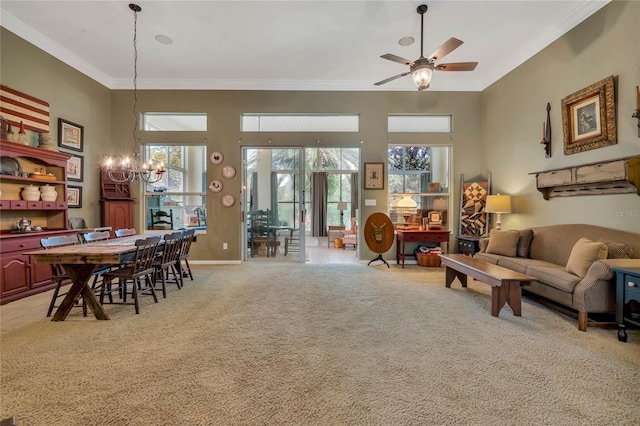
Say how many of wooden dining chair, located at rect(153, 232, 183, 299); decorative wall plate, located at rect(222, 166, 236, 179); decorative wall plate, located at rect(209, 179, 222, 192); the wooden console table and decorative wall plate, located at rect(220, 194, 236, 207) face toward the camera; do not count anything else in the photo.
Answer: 4

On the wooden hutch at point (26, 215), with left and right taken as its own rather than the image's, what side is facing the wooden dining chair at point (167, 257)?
front

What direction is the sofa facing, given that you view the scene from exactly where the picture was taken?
facing the viewer and to the left of the viewer

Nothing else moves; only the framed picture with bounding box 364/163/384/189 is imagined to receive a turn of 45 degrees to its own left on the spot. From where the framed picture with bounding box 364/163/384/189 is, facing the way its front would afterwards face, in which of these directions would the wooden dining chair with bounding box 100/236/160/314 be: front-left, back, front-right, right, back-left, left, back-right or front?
right

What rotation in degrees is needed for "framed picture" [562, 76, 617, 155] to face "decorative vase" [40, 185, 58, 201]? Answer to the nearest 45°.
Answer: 0° — it already faces it

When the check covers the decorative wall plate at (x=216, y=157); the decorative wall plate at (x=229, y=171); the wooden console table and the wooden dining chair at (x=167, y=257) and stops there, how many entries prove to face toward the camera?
3

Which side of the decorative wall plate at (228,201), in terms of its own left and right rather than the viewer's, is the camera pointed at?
front

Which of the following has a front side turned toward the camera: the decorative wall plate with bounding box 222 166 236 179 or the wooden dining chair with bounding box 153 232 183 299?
the decorative wall plate

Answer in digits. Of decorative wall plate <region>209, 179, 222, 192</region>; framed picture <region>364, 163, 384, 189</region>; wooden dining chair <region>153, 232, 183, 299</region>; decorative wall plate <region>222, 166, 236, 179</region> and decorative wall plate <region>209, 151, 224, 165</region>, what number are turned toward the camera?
4

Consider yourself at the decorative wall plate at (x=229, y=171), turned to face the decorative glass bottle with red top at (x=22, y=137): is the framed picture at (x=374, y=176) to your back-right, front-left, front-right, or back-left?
back-left

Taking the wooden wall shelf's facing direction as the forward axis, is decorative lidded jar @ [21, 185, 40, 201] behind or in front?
in front

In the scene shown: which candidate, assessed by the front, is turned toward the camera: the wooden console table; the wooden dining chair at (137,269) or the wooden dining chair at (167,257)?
the wooden console table

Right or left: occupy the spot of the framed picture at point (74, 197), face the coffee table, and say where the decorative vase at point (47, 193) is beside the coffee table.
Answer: right

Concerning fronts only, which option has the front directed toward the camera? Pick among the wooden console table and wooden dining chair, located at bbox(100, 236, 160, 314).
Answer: the wooden console table

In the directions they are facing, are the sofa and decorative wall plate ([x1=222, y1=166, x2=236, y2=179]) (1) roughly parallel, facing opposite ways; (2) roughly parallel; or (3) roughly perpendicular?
roughly perpendicular

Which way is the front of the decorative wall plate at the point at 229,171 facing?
toward the camera

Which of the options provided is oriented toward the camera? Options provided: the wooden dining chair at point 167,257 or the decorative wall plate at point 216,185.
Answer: the decorative wall plate

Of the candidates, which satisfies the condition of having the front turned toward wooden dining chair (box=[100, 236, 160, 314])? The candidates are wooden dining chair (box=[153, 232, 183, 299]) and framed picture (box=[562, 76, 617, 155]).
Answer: the framed picture

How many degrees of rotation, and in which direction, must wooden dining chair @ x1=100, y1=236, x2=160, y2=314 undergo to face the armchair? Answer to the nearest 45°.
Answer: approximately 90° to its right

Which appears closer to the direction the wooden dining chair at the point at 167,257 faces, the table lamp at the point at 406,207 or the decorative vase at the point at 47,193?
the decorative vase
